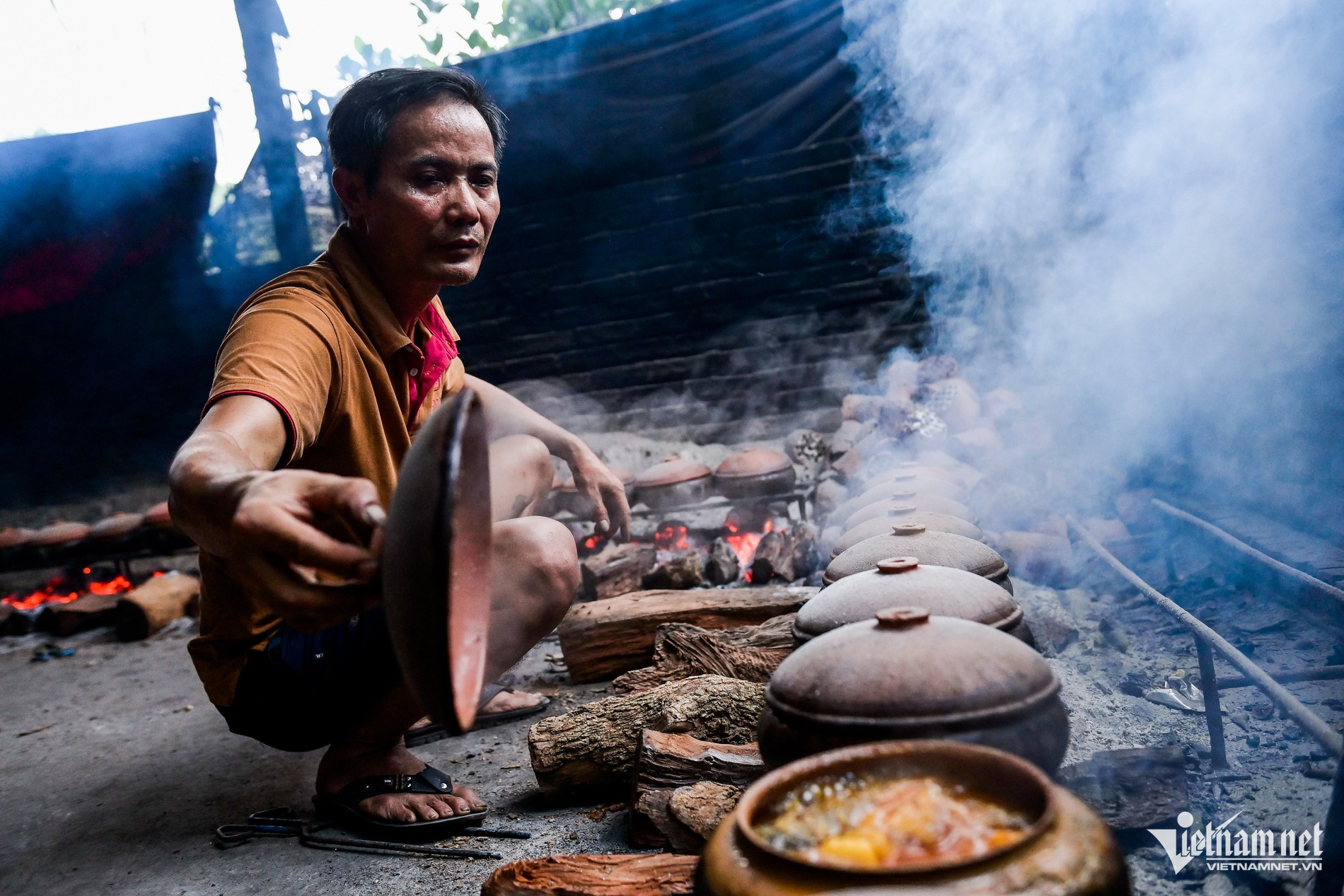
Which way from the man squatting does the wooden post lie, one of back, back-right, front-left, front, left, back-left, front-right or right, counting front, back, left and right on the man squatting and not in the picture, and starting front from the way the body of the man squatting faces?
back-left

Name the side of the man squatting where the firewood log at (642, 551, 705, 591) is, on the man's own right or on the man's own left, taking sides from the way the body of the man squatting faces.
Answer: on the man's own left

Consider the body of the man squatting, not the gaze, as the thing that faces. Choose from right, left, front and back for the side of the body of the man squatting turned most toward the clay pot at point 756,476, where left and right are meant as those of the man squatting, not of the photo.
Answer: left

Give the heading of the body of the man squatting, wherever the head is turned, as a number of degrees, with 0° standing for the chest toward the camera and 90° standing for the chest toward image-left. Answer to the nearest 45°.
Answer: approximately 315°

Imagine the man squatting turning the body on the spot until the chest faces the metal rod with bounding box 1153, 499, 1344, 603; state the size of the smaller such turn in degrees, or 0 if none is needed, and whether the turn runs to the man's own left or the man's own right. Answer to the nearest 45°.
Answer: approximately 45° to the man's own left

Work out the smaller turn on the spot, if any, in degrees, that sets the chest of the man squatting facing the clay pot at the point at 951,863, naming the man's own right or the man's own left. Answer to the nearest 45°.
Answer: approximately 45° to the man's own right
